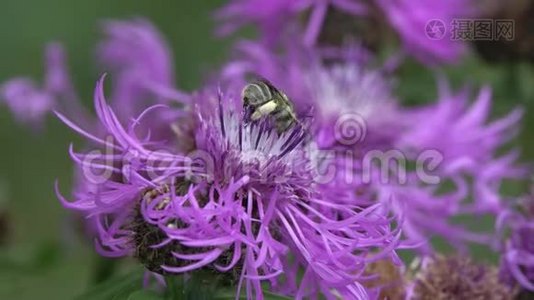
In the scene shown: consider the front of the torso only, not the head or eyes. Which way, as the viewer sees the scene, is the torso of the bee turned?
to the viewer's right
